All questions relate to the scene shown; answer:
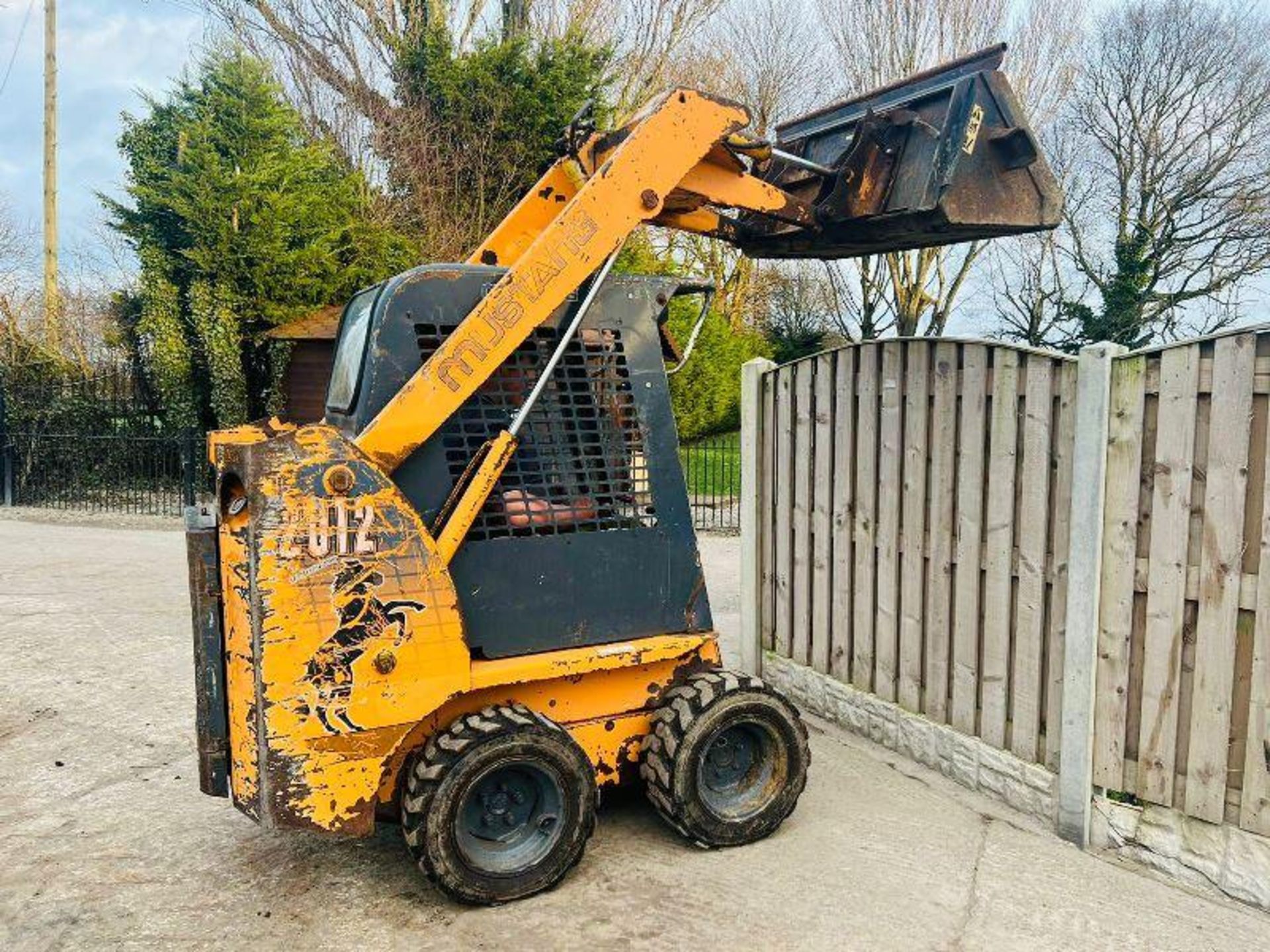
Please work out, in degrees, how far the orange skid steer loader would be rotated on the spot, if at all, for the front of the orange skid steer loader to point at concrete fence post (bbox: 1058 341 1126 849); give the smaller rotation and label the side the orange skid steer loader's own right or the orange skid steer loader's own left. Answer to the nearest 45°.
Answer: approximately 45° to the orange skid steer loader's own right

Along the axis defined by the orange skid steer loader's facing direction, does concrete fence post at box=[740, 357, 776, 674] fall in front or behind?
in front

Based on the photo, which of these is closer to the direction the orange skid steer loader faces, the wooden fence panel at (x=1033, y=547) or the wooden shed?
the wooden fence panel

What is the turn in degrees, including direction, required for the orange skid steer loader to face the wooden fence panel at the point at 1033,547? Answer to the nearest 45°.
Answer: approximately 45° to its right

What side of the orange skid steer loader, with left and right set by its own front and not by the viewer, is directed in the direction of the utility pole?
left

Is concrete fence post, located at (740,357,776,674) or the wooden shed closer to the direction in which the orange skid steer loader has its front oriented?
the concrete fence post

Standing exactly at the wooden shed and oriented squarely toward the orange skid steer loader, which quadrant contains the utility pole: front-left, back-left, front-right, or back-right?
back-right

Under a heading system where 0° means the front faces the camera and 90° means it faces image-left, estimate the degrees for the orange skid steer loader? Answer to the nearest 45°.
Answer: approximately 225°

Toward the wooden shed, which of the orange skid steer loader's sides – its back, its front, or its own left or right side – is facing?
left
